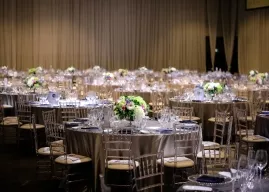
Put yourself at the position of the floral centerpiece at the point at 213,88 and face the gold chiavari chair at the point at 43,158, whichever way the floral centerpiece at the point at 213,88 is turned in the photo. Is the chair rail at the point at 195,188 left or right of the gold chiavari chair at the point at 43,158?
left

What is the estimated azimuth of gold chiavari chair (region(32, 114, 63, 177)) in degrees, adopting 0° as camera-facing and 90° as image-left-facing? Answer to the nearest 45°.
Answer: approximately 270°

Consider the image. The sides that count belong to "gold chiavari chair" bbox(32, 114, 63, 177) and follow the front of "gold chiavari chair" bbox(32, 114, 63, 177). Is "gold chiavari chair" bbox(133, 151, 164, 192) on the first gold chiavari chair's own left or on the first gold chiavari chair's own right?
on the first gold chiavari chair's own right

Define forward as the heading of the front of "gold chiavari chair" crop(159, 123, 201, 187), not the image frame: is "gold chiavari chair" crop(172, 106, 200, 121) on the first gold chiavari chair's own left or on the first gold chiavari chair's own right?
on the first gold chiavari chair's own right

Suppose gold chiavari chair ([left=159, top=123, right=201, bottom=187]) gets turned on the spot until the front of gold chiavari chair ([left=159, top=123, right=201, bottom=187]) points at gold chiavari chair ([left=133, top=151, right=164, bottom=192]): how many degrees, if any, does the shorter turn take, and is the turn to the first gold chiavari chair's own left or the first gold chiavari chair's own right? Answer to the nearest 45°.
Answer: approximately 90° to the first gold chiavari chair's own left

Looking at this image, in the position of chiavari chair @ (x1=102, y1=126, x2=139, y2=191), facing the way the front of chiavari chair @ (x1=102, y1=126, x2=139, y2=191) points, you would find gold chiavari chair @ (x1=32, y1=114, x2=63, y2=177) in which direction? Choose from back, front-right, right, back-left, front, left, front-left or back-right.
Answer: front-left

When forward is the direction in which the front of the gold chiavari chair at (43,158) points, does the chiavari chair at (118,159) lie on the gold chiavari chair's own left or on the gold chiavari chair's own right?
on the gold chiavari chair's own right

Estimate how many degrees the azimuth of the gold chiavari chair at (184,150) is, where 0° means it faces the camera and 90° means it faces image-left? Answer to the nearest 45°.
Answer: approximately 135°

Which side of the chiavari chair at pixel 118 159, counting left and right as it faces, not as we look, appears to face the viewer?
back
